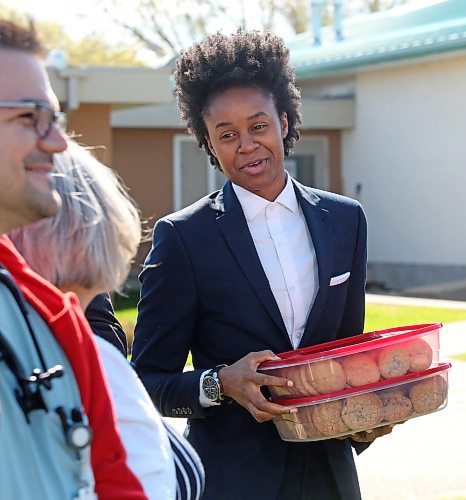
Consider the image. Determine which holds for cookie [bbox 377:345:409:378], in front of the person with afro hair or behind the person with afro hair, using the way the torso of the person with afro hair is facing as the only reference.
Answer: in front

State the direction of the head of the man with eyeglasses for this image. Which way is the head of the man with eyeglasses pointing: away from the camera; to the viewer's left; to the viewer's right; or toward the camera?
to the viewer's right

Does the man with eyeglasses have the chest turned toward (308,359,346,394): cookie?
no

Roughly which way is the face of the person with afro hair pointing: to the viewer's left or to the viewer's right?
to the viewer's left

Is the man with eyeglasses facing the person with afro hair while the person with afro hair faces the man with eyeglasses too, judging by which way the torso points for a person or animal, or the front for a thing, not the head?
no

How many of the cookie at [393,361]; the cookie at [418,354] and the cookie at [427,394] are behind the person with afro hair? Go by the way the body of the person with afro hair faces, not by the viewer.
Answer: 0

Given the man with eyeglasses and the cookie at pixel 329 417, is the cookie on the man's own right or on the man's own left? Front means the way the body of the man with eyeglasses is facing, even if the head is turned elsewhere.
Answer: on the man's own left

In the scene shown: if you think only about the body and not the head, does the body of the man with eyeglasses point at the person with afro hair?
no

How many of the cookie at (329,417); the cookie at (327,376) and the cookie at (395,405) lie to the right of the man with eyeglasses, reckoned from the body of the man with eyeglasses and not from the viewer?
0

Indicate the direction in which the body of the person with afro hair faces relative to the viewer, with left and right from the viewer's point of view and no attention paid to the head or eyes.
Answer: facing the viewer and to the right of the viewer

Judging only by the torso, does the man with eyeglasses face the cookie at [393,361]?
no

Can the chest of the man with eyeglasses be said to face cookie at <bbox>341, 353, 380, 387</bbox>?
no

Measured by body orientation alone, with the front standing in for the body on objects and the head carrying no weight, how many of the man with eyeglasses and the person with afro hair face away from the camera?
0
